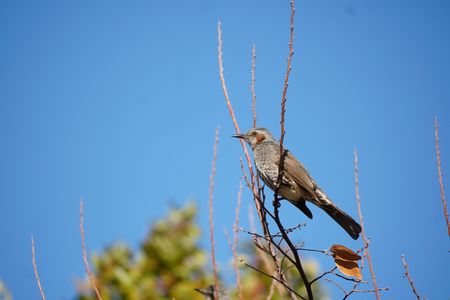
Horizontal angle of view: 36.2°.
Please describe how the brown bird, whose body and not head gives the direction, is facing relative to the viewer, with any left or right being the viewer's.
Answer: facing to the left of the viewer
